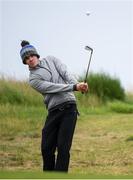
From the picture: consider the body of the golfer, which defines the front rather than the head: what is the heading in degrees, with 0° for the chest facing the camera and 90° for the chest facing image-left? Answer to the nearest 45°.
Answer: approximately 0°
